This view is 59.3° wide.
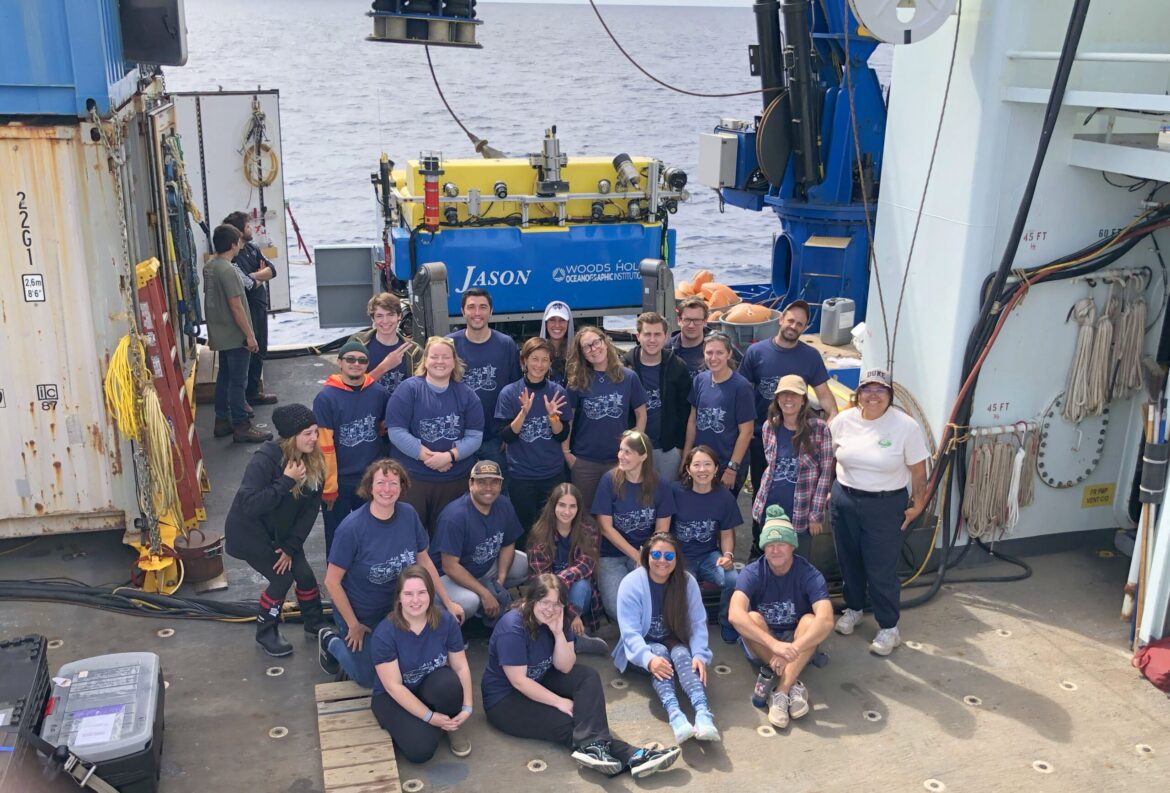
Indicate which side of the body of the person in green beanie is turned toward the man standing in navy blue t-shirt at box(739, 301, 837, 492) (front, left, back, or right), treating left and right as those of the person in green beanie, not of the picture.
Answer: back

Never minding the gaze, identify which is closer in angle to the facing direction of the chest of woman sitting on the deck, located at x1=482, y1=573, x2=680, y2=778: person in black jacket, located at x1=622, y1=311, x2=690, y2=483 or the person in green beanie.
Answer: the person in green beanie

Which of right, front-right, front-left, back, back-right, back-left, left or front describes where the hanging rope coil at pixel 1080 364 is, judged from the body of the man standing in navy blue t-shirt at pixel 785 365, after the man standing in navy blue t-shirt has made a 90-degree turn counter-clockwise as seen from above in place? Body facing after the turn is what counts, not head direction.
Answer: front

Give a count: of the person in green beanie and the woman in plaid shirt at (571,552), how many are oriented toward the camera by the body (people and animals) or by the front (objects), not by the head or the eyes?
2

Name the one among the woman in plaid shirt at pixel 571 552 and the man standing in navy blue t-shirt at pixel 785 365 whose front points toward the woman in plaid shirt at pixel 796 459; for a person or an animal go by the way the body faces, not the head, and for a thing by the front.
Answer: the man standing in navy blue t-shirt

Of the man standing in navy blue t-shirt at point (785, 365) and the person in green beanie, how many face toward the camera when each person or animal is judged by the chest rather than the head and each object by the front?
2

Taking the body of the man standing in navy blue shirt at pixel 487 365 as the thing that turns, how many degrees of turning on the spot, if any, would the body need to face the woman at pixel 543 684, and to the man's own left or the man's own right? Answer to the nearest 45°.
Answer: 0° — they already face them

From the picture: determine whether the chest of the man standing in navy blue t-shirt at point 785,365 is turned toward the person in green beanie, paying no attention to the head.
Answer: yes

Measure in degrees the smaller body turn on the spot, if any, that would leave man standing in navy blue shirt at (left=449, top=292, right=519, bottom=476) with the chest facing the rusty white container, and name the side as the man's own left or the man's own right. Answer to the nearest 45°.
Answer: approximately 90° to the man's own right
